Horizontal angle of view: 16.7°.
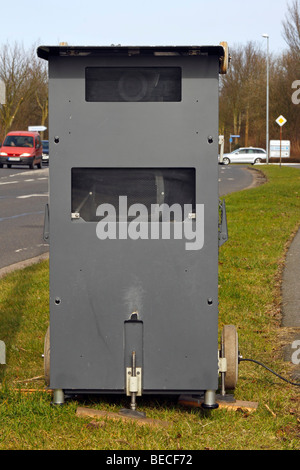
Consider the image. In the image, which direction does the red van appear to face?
toward the camera
